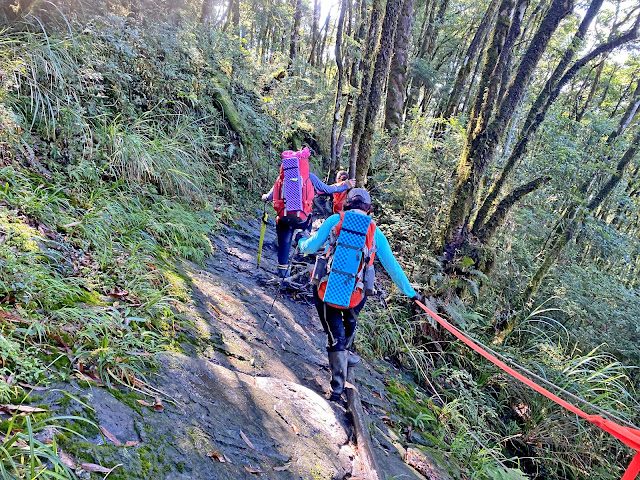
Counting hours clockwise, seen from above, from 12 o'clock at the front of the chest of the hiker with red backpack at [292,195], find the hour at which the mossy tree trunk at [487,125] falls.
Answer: The mossy tree trunk is roughly at 2 o'clock from the hiker with red backpack.

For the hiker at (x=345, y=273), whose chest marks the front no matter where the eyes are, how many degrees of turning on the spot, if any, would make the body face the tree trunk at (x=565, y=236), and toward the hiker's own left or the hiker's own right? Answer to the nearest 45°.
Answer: approximately 45° to the hiker's own right

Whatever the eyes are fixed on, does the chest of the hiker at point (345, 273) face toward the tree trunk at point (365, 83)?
yes

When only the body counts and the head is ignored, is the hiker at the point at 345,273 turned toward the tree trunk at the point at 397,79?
yes

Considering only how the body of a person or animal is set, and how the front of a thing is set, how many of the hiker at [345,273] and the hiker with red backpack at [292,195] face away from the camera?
2

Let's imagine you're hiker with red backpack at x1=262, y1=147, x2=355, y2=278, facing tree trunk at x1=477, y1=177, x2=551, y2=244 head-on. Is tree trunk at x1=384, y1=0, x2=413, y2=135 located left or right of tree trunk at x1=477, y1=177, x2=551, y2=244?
left

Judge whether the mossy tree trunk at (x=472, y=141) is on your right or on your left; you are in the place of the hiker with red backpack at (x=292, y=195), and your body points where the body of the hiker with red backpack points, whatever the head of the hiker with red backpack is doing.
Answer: on your right

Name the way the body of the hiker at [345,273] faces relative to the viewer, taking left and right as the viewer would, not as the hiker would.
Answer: facing away from the viewer

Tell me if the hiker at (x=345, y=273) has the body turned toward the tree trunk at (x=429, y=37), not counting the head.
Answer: yes

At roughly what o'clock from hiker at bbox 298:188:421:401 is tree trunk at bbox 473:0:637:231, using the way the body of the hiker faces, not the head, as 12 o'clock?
The tree trunk is roughly at 1 o'clock from the hiker.

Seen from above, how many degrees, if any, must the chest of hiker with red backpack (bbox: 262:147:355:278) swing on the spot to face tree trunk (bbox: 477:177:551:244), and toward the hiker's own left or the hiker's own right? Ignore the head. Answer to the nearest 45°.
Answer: approximately 45° to the hiker's own right

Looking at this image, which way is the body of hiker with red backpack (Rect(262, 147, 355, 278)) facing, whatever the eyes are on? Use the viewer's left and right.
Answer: facing away from the viewer
